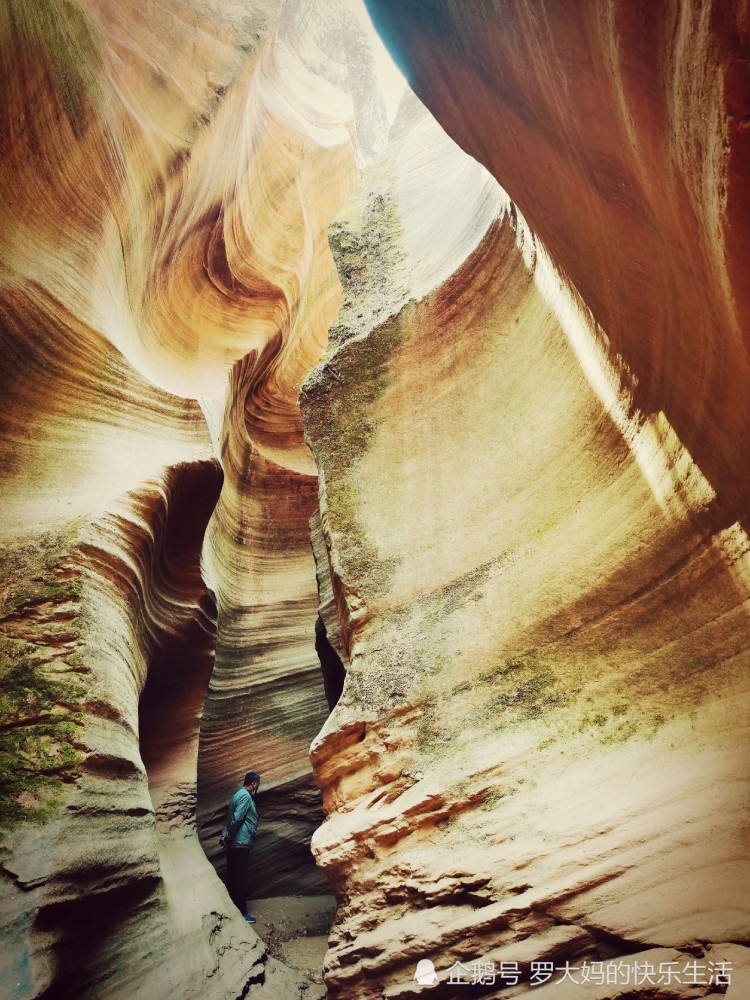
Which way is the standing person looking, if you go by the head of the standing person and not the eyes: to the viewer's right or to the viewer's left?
to the viewer's right

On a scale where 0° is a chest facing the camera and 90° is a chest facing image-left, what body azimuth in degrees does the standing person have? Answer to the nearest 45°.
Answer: approximately 270°
